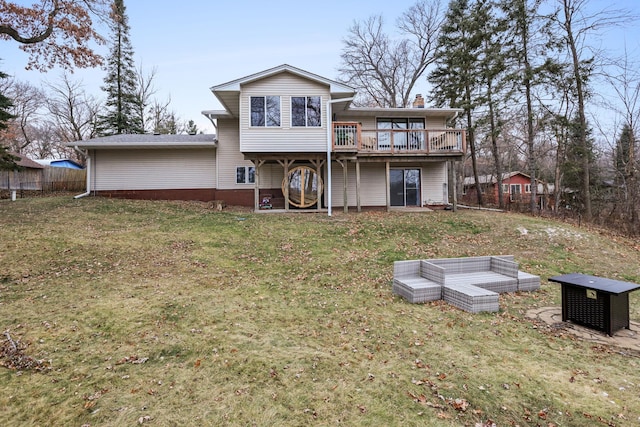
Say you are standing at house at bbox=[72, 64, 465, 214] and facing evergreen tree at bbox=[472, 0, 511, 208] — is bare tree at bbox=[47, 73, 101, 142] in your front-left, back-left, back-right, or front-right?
back-left

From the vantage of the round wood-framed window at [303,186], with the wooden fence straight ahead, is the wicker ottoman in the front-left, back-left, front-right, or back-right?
back-left

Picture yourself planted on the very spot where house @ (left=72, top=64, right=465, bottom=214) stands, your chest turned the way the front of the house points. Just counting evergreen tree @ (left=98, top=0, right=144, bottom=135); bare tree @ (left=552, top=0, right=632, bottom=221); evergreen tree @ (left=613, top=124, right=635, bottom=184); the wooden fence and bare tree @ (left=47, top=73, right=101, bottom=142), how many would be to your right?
2
